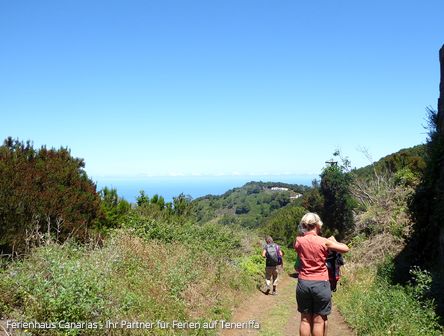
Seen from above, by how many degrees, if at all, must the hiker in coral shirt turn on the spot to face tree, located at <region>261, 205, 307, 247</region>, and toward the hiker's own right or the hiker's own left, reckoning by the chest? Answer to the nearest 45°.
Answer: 0° — they already face it

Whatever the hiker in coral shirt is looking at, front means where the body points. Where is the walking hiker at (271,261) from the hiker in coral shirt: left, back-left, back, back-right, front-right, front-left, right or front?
front

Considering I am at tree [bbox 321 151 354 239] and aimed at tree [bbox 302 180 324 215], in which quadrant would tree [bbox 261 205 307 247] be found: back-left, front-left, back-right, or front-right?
front-left

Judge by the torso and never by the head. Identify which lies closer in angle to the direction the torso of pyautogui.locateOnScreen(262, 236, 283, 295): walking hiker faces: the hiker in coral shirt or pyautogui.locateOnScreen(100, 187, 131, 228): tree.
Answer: the tree

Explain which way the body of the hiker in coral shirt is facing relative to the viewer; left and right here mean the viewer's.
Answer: facing away from the viewer

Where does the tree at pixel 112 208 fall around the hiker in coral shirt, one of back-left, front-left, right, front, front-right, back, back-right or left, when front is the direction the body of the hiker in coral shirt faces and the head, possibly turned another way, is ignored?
front-left

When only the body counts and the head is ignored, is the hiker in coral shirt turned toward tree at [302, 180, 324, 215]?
yes

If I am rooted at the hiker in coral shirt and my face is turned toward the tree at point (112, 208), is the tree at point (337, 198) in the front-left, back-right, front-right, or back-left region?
front-right

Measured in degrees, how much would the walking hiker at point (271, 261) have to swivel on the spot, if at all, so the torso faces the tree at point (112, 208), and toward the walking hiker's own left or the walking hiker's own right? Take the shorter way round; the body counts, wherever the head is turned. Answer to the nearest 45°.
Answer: approximately 90° to the walking hiker's own left

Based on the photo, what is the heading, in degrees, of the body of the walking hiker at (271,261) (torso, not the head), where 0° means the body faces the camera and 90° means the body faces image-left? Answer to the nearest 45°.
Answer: approximately 180°

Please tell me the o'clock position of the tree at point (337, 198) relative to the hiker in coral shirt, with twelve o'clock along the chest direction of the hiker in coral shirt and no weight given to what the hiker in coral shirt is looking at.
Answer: The tree is roughly at 12 o'clock from the hiker in coral shirt.

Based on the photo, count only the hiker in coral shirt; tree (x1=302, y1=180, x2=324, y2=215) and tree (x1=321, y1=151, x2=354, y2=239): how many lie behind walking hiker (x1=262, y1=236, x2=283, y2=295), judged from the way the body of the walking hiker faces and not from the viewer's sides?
1

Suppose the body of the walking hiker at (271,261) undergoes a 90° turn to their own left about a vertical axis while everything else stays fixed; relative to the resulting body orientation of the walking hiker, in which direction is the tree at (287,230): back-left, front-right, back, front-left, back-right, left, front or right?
right

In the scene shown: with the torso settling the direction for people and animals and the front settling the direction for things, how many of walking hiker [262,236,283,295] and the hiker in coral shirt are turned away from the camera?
2

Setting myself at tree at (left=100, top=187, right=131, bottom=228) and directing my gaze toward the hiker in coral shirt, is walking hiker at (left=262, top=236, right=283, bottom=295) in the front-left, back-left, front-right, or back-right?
front-left

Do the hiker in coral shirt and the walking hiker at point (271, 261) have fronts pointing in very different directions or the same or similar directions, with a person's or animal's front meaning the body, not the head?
same or similar directions

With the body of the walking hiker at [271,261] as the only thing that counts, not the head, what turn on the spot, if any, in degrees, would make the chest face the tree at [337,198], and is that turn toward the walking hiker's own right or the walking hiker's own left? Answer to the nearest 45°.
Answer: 0° — they already face it
